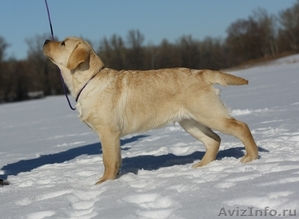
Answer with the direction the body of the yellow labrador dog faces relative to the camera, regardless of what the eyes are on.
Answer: to the viewer's left
